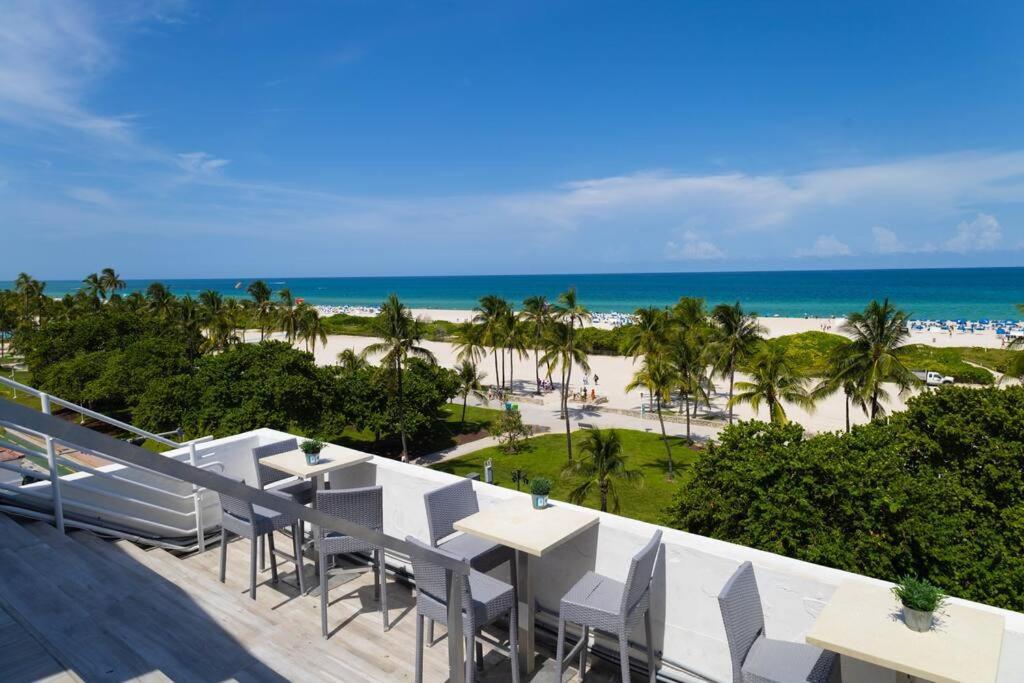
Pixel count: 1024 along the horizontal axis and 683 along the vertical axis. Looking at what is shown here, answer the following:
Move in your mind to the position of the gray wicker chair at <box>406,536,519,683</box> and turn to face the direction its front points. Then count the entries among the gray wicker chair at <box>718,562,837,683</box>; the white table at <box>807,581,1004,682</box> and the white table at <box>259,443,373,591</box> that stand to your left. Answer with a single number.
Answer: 1

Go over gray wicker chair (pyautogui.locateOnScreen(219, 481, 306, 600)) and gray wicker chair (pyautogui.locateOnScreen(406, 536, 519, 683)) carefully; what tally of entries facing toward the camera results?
0

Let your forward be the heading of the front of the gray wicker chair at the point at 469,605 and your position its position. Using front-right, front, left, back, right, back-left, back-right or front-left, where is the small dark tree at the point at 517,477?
front-left

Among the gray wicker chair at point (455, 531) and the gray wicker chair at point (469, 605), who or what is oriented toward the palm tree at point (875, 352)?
the gray wicker chair at point (469, 605)

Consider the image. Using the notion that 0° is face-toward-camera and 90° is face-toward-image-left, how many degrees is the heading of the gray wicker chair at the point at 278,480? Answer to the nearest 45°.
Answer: approximately 315°

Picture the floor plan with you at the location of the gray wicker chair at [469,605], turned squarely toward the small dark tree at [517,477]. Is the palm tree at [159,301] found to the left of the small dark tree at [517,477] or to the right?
left

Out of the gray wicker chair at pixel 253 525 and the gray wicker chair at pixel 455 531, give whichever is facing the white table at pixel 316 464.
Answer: the gray wicker chair at pixel 253 525

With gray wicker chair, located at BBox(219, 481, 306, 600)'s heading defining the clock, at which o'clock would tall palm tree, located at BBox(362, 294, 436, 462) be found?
The tall palm tree is roughly at 11 o'clock from the gray wicker chair.

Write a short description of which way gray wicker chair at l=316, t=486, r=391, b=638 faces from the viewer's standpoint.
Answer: facing away from the viewer and to the left of the viewer

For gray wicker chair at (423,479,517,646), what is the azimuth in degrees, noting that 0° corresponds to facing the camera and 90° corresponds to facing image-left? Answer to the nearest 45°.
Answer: approximately 315°

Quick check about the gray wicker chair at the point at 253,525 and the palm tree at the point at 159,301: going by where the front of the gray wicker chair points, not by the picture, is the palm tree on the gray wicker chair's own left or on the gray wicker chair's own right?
on the gray wicker chair's own left

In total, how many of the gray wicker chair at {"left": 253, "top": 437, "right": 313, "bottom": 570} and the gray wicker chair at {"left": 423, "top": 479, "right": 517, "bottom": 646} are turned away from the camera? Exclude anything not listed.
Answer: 0

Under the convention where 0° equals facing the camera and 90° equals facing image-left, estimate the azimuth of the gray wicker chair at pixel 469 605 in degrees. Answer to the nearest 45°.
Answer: approximately 225°

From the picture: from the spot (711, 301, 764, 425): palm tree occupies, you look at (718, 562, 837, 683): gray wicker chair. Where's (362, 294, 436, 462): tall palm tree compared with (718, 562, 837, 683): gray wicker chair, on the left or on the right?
right

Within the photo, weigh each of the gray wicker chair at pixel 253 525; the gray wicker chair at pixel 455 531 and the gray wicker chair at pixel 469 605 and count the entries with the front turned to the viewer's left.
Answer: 0
